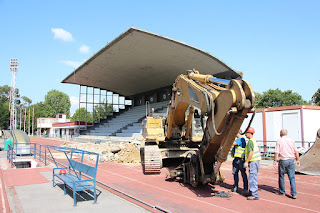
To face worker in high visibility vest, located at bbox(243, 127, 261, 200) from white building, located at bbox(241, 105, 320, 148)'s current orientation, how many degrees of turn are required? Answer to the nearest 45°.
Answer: approximately 45° to its left

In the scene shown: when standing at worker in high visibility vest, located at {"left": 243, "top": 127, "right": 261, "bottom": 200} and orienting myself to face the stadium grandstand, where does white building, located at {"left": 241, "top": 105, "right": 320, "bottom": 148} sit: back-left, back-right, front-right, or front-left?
front-right

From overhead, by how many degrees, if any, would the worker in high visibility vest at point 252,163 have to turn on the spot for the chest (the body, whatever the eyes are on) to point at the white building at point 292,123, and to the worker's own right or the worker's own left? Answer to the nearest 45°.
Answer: approximately 90° to the worker's own right

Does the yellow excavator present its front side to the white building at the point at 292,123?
no

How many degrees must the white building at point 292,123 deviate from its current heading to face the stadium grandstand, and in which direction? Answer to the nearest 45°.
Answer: approximately 90° to its right

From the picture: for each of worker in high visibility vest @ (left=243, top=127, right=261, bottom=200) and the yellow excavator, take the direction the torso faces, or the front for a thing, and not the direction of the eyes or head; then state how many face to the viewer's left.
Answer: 1

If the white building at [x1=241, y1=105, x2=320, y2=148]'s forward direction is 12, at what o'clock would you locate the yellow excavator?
The yellow excavator is roughly at 11 o'clock from the white building.

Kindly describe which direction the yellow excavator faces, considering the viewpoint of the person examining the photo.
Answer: facing the viewer and to the right of the viewer

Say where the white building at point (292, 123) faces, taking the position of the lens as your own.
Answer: facing the viewer and to the left of the viewer

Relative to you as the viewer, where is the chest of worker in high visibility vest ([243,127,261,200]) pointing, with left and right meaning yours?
facing to the left of the viewer

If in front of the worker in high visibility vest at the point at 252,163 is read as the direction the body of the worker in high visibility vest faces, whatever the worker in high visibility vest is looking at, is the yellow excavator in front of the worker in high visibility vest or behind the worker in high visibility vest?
in front

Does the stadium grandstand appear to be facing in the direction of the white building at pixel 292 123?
no

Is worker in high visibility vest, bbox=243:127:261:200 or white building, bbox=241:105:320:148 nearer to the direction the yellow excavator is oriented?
the worker in high visibility vest

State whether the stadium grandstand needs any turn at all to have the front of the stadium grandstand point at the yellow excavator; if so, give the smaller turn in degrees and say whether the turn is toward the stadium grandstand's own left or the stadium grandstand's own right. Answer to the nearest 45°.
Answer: approximately 45° to the stadium grandstand's own left

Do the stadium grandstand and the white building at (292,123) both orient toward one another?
no

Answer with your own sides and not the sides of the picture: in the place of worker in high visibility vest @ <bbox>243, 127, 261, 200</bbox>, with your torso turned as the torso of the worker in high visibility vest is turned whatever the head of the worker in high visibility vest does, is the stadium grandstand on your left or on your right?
on your right
